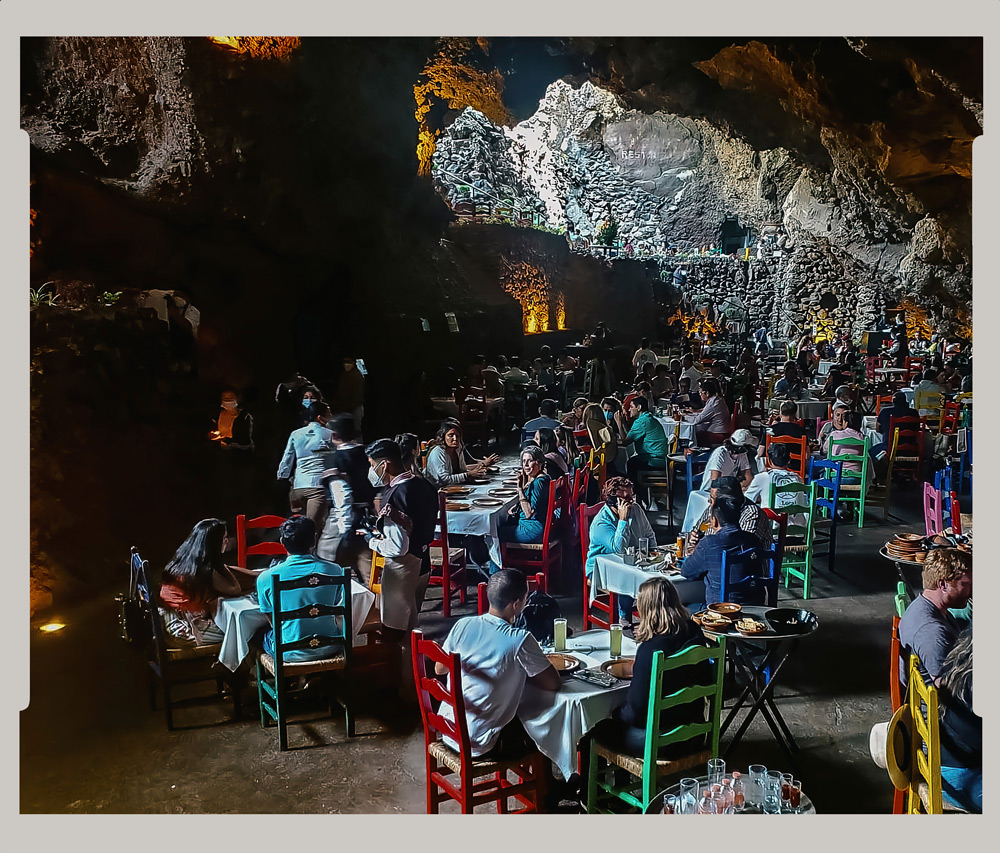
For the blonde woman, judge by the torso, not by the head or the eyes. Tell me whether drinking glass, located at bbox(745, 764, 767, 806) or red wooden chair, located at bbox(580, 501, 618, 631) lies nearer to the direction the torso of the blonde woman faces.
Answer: the red wooden chair

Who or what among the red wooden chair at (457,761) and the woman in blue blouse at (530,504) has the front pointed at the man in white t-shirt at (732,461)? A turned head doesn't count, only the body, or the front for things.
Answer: the red wooden chair

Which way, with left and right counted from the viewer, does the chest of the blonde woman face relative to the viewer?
facing away from the viewer and to the left of the viewer

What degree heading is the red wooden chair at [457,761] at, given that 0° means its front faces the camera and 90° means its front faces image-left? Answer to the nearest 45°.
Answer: approximately 225°

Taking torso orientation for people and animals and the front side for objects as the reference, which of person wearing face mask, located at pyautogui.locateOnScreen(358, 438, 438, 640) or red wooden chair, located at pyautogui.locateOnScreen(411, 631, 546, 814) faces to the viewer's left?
the person wearing face mask

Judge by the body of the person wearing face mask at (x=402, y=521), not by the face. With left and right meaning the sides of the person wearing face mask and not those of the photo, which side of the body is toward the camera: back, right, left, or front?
left

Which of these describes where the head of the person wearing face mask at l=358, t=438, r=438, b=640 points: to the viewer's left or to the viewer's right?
to the viewer's left

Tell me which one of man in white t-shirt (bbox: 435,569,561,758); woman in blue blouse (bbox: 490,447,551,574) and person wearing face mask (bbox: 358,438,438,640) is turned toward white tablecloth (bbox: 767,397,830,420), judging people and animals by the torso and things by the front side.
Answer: the man in white t-shirt

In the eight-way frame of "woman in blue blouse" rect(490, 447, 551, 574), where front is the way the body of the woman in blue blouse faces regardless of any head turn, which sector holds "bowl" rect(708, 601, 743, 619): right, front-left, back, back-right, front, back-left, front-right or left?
back-left

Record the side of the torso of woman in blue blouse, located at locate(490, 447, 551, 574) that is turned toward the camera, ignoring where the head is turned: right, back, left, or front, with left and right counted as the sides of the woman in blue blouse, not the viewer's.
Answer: left

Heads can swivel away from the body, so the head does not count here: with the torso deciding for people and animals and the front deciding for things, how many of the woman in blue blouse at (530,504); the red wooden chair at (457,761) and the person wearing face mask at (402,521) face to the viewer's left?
2

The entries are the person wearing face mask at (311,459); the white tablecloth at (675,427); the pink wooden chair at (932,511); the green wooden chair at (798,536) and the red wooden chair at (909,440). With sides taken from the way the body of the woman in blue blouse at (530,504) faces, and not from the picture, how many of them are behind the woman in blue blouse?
4

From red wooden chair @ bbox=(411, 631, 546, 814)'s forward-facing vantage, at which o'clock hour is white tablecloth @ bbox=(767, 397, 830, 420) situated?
The white tablecloth is roughly at 12 o'clock from the red wooden chair.

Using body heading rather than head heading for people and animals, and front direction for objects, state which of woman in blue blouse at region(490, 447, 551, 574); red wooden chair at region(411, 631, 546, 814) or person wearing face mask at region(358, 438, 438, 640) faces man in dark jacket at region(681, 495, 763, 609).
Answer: the red wooden chair
